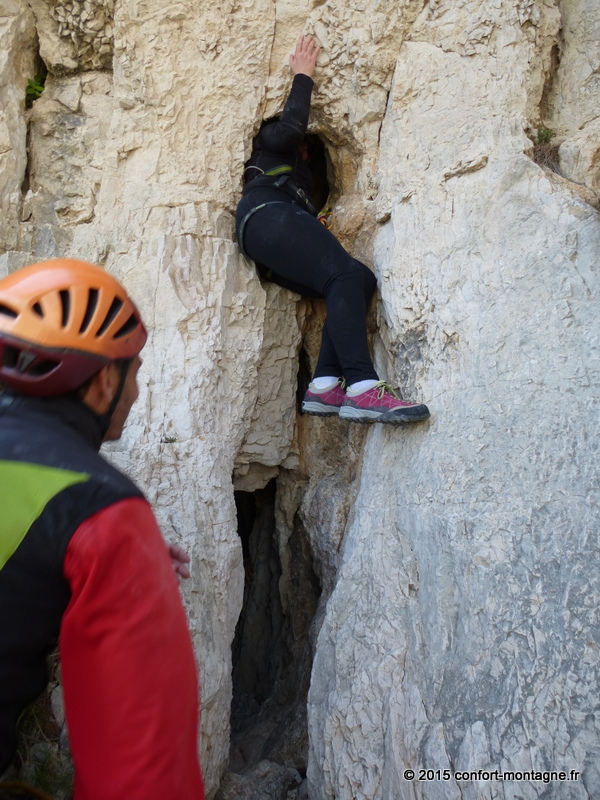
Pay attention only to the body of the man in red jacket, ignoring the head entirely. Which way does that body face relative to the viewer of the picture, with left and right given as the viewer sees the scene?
facing away from the viewer and to the right of the viewer

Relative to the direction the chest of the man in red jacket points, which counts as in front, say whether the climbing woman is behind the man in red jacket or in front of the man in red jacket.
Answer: in front

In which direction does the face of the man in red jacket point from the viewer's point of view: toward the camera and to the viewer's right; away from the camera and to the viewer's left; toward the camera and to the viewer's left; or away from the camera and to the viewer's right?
away from the camera and to the viewer's right

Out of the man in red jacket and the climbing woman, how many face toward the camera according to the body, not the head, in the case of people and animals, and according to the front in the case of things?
0
